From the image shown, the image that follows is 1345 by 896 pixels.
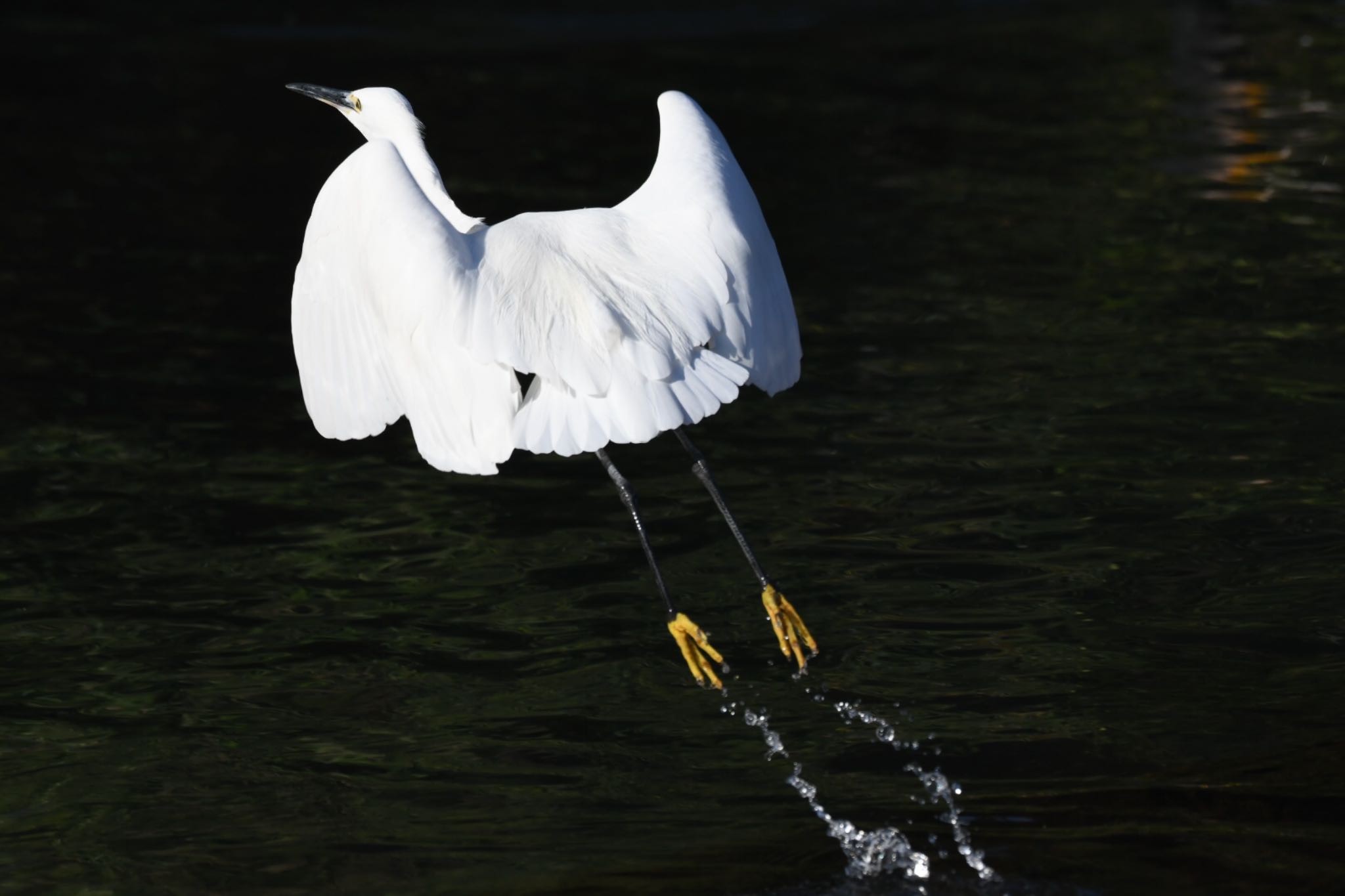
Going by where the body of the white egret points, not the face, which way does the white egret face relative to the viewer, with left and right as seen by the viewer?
facing away from the viewer and to the left of the viewer
